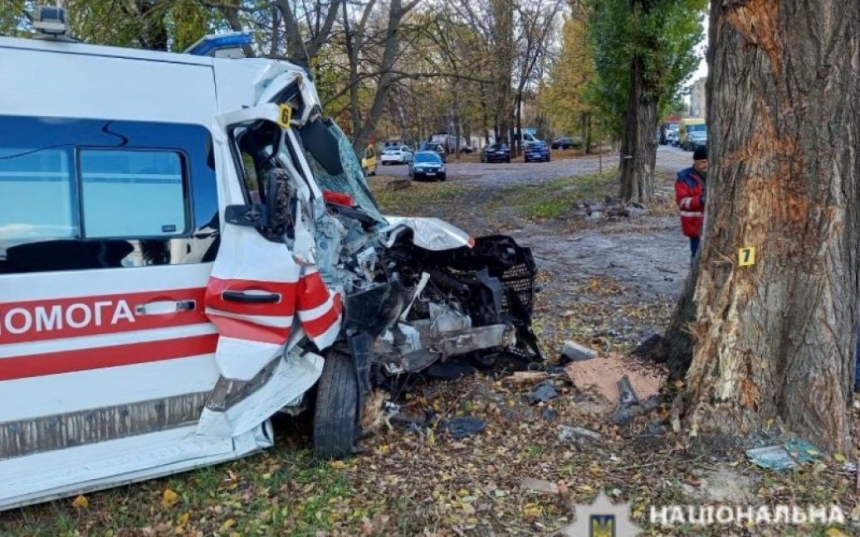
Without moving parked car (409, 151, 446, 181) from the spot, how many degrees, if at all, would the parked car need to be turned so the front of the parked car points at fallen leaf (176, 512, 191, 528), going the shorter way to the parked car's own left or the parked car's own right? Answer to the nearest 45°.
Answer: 0° — it already faces it

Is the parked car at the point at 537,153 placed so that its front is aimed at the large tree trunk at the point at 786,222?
yes

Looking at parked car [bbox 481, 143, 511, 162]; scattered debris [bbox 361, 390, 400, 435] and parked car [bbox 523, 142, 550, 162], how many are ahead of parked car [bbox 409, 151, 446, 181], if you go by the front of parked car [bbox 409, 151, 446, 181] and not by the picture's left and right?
1

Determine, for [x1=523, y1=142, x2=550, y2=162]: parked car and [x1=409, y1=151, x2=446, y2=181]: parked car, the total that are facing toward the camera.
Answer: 2

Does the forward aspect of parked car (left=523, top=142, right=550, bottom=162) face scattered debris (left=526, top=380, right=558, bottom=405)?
yes

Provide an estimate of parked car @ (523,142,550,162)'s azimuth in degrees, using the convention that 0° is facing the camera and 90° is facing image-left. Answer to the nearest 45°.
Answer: approximately 0°

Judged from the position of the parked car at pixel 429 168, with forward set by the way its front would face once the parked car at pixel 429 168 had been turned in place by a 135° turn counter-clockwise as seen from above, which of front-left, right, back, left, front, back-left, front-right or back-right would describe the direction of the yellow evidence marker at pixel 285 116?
back-right

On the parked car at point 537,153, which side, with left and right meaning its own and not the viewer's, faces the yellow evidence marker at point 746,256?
front

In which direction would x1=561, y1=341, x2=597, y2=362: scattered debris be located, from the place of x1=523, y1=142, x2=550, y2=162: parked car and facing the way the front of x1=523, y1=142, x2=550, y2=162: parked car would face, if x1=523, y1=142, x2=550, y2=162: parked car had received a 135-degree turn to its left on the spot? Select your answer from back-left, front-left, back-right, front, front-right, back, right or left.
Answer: back-right

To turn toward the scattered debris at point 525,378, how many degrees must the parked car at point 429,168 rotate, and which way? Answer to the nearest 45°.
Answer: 0° — it already faces it

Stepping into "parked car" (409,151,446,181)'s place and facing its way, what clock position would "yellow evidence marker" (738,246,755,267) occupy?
The yellow evidence marker is roughly at 12 o'clock from the parked car.
